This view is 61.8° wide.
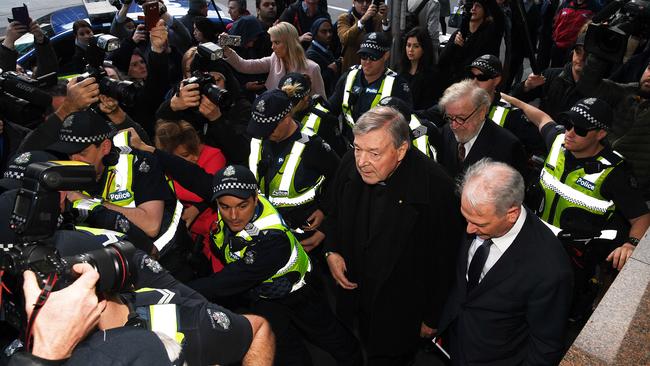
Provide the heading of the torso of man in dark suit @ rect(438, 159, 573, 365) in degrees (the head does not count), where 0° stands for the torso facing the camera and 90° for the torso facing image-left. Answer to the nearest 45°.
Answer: approximately 45°

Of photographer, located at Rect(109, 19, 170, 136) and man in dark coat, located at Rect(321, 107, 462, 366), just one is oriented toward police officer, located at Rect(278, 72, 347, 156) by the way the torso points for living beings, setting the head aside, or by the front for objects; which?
the photographer

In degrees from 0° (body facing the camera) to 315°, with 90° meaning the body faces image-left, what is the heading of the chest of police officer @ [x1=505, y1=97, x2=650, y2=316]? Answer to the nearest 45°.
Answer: approximately 45°

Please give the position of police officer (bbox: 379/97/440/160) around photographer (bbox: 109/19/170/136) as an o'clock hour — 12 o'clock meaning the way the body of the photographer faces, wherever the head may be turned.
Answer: The police officer is roughly at 12 o'clock from the photographer.

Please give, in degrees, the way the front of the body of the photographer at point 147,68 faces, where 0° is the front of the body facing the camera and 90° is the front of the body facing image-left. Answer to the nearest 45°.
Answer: approximately 315°

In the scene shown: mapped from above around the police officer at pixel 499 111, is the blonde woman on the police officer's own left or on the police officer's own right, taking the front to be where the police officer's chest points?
on the police officer's own right

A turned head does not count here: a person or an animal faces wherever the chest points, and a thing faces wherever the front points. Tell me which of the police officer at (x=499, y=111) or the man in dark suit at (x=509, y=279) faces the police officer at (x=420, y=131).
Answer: the police officer at (x=499, y=111)

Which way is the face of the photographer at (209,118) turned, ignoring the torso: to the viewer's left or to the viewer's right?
to the viewer's right

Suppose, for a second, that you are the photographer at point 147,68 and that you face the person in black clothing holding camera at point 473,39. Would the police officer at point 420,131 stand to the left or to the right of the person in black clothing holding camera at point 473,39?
right

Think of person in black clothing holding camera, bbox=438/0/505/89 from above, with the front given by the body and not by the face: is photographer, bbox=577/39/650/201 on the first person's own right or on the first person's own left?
on the first person's own left

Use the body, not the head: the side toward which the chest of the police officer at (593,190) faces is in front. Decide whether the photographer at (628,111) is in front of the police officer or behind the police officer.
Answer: behind

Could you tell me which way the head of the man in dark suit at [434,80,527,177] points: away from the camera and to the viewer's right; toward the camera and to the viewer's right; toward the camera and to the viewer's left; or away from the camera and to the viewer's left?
toward the camera and to the viewer's left

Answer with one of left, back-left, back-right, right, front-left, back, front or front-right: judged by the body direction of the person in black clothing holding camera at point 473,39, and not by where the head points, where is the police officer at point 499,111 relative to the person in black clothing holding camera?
front-left
